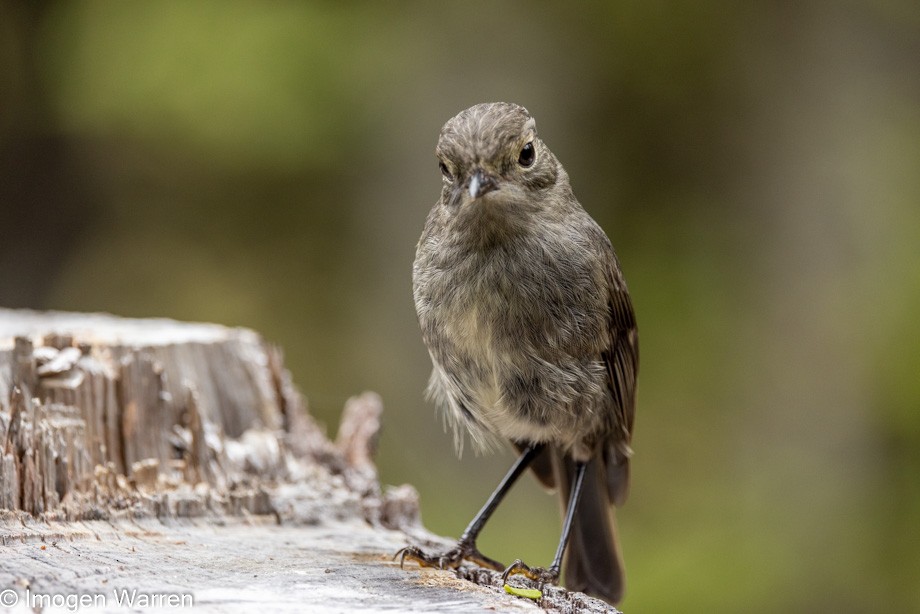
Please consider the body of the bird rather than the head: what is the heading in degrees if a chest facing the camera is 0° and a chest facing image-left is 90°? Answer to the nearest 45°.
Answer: approximately 45°
